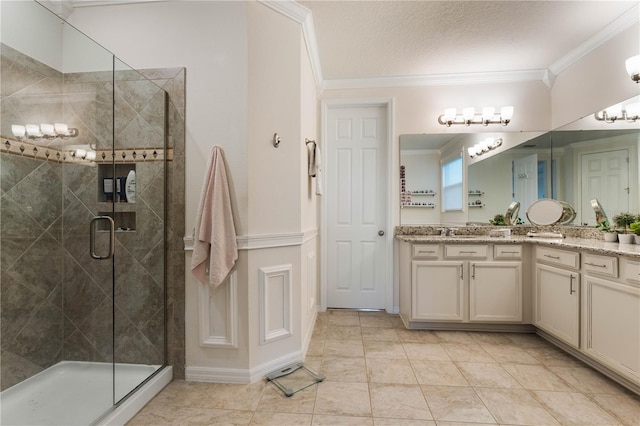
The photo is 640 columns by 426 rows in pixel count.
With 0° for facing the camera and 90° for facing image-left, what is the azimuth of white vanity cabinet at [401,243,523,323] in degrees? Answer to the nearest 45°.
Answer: approximately 0°

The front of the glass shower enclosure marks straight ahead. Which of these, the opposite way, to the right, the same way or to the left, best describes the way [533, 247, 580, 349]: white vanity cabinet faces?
the opposite way

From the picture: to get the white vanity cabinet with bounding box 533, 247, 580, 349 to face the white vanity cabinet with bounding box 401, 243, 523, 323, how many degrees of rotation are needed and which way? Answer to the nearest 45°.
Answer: approximately 45° to its right

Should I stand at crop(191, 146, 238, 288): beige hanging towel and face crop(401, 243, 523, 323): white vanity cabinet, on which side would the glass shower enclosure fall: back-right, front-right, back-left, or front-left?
back-left

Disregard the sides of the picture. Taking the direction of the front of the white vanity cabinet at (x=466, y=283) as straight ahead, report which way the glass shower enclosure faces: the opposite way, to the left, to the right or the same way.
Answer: to the left

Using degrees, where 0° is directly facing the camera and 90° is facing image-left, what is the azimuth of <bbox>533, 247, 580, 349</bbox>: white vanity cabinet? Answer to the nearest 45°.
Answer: approximately 45°

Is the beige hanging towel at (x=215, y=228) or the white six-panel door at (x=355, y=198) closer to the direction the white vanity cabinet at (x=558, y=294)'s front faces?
the beige hanging towel

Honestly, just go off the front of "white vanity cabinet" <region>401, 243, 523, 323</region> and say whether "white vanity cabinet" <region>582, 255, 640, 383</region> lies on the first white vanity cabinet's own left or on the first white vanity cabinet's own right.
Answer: on the first white vanity cabinet's own left

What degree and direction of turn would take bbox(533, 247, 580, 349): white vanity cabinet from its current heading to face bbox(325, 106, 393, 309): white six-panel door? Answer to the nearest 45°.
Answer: approximately 45° to its right
